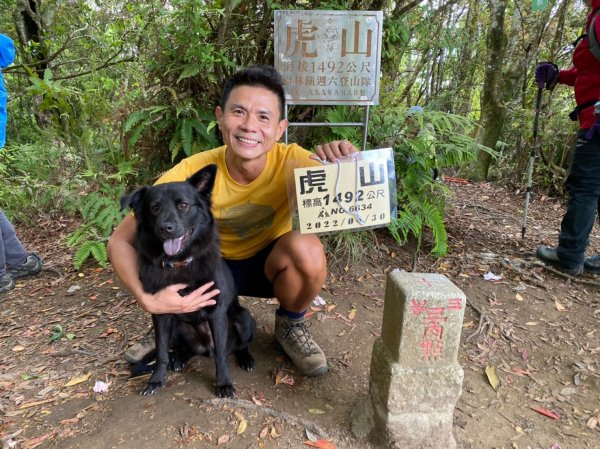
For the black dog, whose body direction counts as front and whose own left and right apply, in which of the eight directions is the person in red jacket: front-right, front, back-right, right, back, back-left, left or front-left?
left

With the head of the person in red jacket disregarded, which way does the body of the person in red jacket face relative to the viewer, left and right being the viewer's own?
facing to the left of the viewer

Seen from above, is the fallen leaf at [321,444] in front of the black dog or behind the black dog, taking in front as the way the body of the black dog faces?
in front

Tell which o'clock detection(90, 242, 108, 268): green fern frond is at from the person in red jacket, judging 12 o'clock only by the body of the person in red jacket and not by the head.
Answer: The green fern frond is roughly at 11 o'clock from the person in red jacket.

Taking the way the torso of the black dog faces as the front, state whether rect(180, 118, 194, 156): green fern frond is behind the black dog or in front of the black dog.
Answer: behind

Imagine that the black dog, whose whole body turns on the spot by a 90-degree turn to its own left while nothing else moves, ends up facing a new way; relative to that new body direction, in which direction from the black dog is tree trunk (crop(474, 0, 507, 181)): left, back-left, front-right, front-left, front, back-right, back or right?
front-left

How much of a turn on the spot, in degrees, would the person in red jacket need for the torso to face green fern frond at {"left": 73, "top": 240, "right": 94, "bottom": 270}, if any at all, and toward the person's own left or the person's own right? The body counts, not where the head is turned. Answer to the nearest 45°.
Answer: approximately 45° to the person's own left

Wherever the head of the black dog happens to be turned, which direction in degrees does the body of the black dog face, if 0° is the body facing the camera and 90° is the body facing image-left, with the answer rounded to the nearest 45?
approximately 0°

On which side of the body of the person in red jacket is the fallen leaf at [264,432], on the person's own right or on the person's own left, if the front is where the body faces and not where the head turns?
on the person's own left

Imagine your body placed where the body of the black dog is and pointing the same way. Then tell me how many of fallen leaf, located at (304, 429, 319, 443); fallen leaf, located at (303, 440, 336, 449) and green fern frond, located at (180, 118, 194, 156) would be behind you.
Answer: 1

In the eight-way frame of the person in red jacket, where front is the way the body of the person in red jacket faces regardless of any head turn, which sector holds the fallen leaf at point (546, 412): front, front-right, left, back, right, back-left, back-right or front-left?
left

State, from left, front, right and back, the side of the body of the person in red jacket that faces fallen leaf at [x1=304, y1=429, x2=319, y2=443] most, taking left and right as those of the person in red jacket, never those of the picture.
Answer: left

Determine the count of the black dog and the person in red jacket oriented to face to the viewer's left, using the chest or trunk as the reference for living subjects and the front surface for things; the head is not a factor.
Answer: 1
